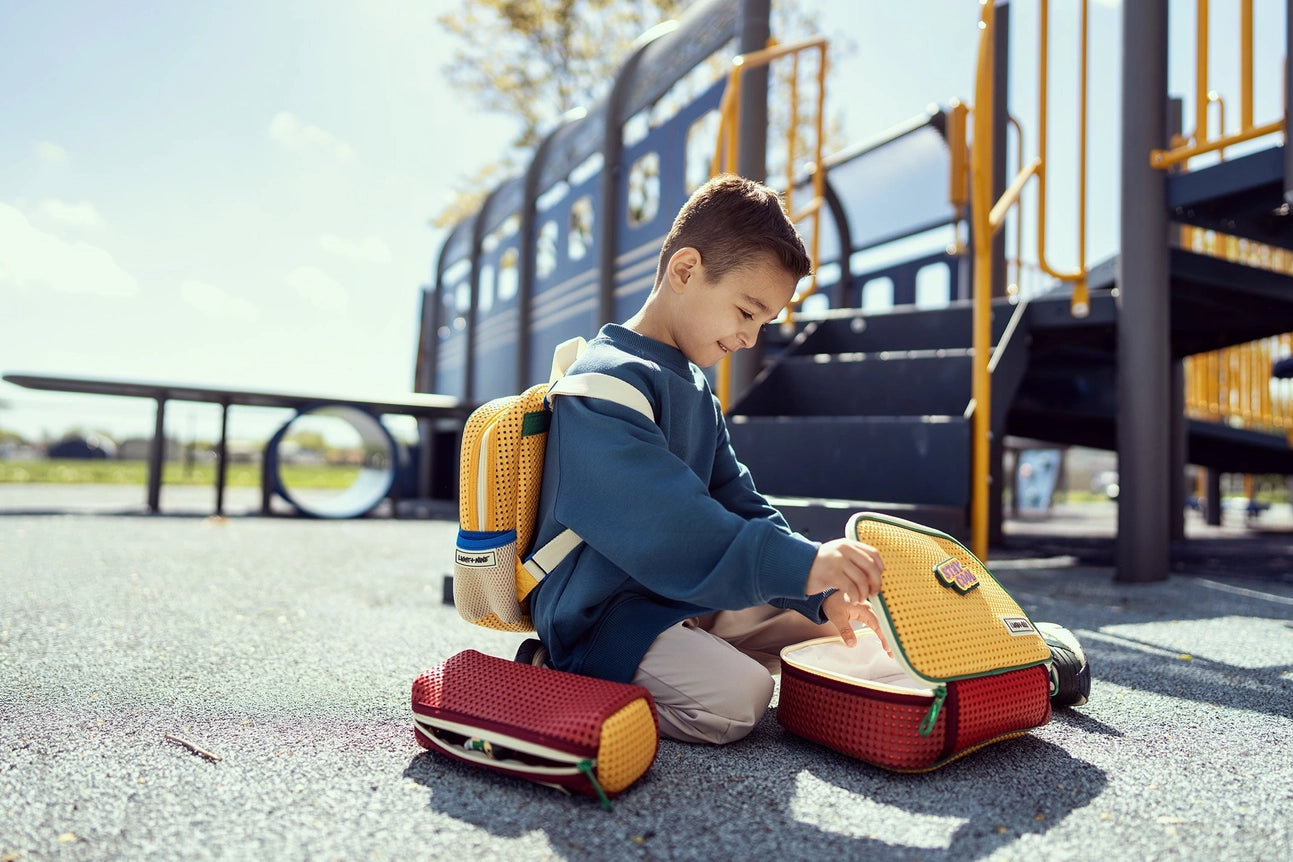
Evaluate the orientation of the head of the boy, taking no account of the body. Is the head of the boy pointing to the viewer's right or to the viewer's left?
to the viewer's right

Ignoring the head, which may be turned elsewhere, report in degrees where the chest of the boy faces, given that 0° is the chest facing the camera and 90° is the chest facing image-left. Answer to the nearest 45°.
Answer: approximately 270°

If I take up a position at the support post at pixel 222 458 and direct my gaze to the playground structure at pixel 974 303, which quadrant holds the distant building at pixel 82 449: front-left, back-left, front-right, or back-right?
back-left
